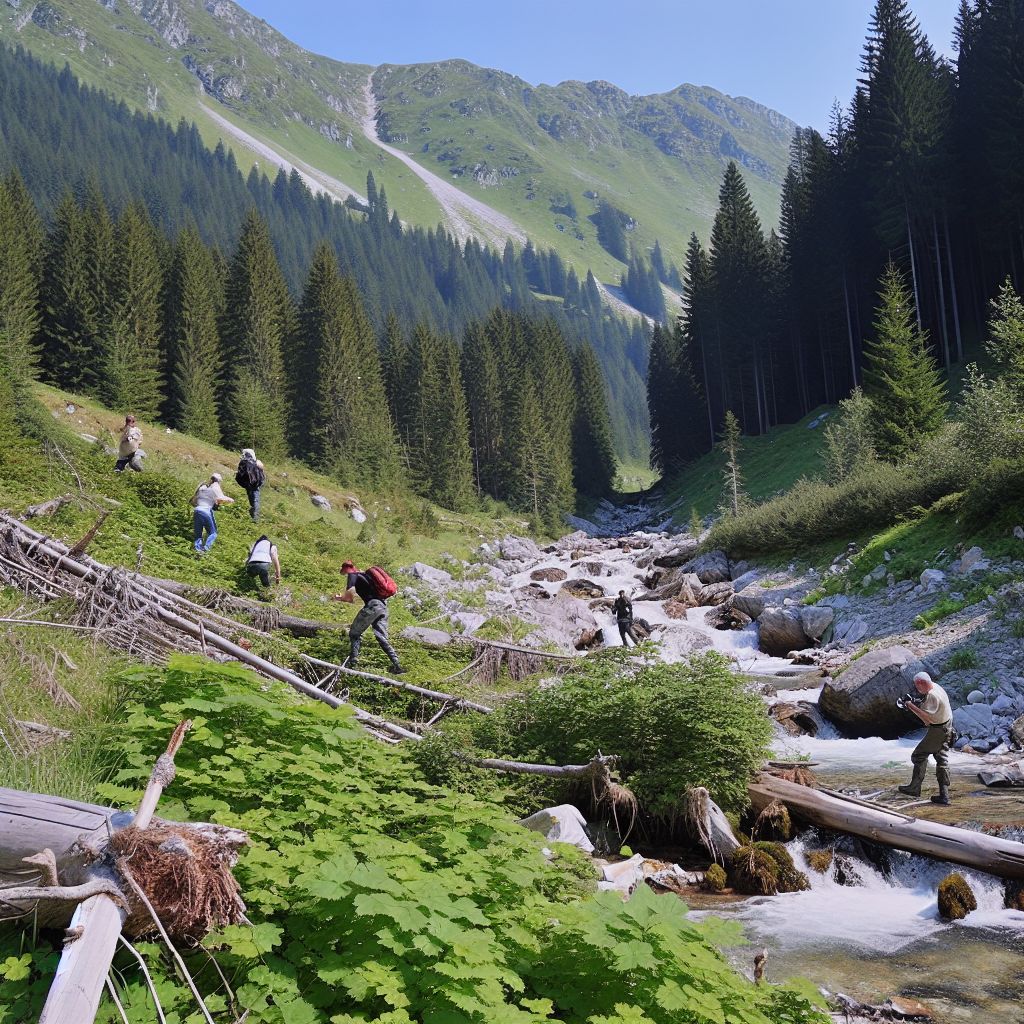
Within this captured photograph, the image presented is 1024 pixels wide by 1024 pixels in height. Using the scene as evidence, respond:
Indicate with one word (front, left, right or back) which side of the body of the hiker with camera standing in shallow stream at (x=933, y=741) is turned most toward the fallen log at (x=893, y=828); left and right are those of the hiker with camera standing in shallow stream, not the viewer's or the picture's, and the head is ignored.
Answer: left

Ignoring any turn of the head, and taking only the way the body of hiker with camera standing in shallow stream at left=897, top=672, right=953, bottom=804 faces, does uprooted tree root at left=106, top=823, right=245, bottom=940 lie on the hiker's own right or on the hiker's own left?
on the hiker's own left

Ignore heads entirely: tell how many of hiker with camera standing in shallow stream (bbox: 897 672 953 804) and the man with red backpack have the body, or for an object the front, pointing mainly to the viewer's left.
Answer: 2

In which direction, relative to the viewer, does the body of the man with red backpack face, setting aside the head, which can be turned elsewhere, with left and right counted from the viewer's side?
facing to the left of the viewer

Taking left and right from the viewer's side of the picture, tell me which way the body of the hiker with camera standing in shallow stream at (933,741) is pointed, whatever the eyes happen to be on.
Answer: facing to the left of the viewer
